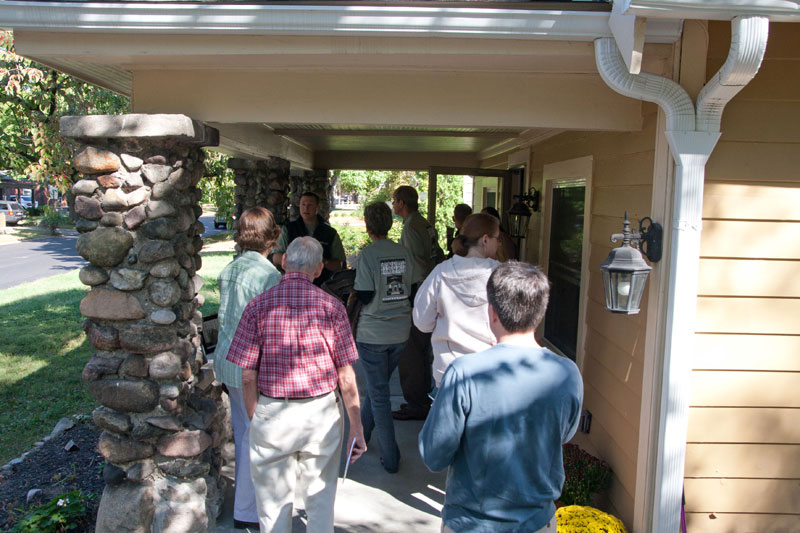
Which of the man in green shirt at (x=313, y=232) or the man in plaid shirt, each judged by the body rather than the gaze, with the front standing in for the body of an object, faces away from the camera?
the man in plaid shirt

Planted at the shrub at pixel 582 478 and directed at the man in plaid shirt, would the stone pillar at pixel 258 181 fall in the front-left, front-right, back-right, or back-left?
front-right

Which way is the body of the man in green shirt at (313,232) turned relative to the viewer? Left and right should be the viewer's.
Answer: facing the viewer

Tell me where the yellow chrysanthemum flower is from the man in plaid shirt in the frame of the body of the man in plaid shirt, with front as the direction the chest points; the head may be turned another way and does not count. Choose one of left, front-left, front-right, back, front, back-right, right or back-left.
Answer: right

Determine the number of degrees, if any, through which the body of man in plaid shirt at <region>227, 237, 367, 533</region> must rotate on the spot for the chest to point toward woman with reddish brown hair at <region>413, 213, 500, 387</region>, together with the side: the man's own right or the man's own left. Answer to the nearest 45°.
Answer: approximately 90° to the man's own right

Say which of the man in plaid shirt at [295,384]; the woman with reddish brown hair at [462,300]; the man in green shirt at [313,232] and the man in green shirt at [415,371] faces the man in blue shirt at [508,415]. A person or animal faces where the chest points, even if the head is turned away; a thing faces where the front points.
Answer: the man in green shirt at [313,232]

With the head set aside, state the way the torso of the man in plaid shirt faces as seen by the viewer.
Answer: away from the camera

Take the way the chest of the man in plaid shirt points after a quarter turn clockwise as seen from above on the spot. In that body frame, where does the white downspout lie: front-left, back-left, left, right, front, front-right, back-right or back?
front

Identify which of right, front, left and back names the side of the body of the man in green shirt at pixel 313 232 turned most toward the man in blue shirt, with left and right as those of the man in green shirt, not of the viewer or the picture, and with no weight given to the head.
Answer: front

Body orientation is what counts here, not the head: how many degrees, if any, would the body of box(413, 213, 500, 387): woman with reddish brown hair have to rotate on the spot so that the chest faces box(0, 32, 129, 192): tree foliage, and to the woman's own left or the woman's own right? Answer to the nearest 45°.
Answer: approximately 90° to the woman's own left

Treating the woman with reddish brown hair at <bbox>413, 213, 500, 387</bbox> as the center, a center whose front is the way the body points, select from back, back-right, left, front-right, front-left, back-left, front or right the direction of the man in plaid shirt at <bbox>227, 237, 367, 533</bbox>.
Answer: back

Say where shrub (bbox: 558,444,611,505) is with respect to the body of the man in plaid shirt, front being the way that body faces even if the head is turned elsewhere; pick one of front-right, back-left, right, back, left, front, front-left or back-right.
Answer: right

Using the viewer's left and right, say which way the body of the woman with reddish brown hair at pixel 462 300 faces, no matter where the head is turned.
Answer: facing away from the viewer and to the right of the viewer

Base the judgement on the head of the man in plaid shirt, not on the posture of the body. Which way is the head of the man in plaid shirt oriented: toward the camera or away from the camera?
away from the camera
